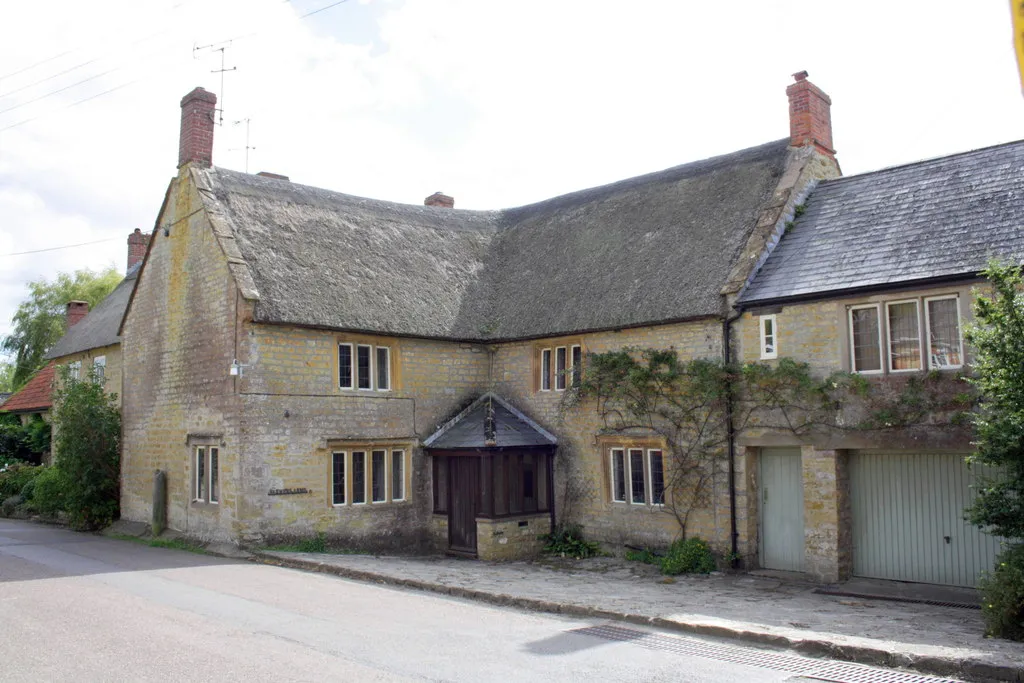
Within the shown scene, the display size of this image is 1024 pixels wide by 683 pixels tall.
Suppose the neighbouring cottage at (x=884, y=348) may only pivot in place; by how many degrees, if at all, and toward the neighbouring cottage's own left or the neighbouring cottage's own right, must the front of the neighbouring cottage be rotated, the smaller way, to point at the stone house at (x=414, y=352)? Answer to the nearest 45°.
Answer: approximately 45° to the neighbouring cottage's own right

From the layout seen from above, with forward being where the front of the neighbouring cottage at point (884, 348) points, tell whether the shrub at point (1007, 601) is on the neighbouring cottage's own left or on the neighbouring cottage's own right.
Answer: on the neighbouring cottage's own left

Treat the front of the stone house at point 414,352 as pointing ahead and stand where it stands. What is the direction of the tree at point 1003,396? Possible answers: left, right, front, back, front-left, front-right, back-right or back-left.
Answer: front-left

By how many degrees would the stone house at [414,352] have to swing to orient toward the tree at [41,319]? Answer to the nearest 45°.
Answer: approximately 135° to its right

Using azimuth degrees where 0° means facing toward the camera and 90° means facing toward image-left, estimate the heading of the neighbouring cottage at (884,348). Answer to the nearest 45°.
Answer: approximately 45°

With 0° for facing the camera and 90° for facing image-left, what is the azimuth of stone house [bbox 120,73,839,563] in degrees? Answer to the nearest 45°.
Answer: approximately 0°

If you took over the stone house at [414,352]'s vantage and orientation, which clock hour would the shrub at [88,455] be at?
The shrub is roughly at 4 o'clock from the stone house.

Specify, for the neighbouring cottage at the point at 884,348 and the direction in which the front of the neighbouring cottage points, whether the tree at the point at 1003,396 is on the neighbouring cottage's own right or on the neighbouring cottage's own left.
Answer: on the neighbouring cottage's own left

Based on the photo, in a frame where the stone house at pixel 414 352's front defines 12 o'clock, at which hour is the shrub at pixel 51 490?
The shrub is roughly at 4 o'clock from the stone house.
